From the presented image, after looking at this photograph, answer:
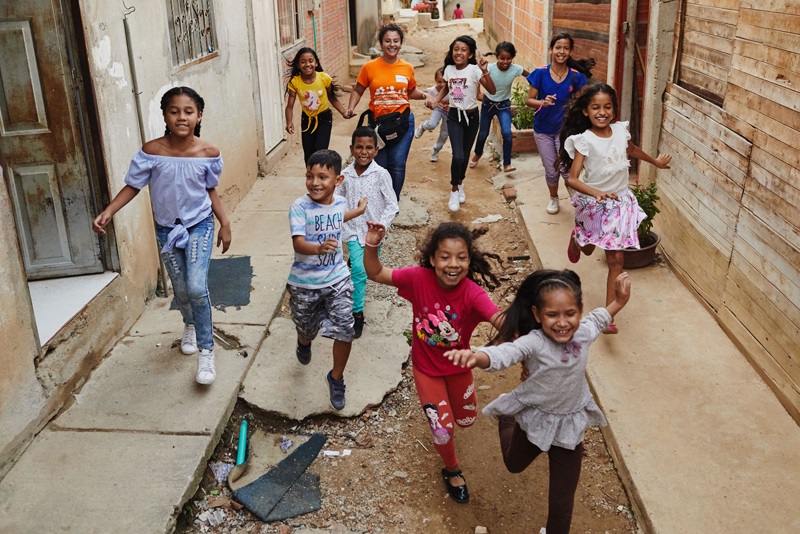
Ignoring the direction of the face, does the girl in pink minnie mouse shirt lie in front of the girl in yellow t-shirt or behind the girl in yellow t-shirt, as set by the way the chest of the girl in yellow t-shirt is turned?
in front

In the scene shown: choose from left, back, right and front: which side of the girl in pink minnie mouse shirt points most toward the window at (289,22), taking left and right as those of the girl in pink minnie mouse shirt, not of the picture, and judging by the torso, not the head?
back

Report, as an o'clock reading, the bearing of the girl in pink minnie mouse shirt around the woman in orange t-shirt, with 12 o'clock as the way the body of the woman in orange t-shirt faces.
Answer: The girl in pink minnie mouse shirt is roughly at 12 o'clock from the woman in orange t-shirt.

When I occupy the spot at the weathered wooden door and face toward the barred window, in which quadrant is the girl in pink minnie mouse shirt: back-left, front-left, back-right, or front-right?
back-right

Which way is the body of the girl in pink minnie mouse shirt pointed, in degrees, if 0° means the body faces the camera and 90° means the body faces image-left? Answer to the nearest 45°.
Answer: approximately 0°

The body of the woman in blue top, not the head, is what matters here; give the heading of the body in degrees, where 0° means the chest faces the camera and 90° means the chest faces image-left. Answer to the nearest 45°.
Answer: approximately 0°

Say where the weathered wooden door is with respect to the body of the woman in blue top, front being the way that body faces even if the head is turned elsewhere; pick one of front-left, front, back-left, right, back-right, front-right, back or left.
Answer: front-right

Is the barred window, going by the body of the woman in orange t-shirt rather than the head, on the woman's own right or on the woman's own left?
on the woman's own right

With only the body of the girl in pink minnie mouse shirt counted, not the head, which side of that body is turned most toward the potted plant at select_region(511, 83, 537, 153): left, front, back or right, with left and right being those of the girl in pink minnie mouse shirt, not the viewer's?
back

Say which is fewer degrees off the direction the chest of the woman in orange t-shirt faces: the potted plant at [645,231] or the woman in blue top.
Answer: the potted plant

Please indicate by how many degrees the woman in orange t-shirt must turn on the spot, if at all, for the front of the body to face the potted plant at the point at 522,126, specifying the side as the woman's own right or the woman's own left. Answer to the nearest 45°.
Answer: approximately 135° to the woman's own left

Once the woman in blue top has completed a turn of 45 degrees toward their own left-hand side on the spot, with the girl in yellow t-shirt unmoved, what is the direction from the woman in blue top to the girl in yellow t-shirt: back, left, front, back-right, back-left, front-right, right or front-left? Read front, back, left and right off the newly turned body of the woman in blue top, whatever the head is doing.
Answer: back-right

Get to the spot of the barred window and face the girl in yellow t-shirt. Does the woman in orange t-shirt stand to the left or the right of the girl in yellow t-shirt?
right
